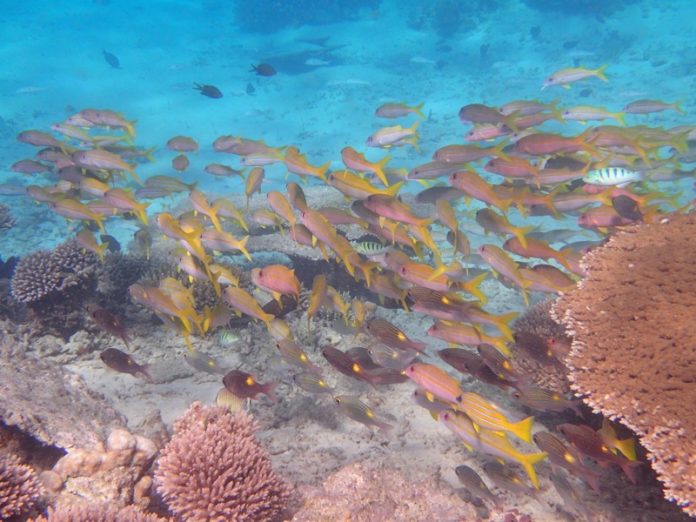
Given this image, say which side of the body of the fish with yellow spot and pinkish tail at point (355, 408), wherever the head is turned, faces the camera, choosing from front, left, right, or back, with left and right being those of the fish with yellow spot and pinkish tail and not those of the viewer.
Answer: left

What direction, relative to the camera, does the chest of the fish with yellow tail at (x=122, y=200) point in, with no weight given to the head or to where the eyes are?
to the viewer's left

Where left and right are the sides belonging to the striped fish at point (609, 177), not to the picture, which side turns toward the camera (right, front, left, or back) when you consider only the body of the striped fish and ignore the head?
left

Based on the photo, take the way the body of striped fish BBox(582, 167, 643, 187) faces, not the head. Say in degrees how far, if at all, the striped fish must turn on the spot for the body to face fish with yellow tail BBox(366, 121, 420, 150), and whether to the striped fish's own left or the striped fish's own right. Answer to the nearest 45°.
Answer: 0° — it already faces it

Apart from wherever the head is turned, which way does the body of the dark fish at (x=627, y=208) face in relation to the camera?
to the viewer's left

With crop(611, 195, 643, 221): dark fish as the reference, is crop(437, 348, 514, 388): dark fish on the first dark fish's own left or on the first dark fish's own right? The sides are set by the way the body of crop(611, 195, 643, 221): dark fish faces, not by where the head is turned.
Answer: on the first dark fish's own left

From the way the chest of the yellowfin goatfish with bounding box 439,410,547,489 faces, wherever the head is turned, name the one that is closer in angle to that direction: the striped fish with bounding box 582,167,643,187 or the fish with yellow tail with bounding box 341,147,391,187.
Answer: the fish with yellow tail

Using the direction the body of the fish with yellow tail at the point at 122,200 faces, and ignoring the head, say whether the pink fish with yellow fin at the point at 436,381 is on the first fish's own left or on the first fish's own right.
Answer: on the first fish's own left

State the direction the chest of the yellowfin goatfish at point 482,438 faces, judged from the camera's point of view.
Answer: to the viewer's left

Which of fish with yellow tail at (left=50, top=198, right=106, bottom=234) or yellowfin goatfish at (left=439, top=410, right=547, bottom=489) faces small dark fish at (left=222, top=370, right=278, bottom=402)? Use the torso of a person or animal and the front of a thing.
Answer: the yellowfin goatfish

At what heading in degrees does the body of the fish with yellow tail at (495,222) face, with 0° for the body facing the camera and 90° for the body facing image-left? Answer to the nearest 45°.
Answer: approximately 90°

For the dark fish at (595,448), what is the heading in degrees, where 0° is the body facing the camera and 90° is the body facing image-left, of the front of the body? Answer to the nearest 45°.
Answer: approximately 90°

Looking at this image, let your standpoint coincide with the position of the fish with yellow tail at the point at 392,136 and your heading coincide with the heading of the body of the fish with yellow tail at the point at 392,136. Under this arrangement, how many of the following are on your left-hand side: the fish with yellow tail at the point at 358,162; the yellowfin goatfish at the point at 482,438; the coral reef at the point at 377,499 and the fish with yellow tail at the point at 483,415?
4
